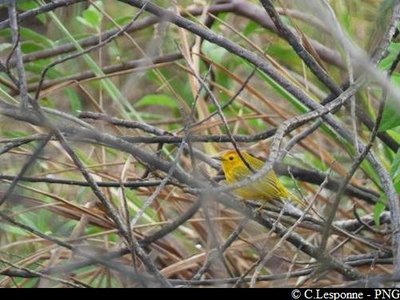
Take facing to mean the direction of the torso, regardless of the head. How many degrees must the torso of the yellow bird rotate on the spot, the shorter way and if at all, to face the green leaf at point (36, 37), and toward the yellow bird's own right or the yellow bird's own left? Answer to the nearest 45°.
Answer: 0° — it already faces it

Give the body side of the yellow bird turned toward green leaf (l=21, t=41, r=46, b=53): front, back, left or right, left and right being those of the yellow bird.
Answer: front

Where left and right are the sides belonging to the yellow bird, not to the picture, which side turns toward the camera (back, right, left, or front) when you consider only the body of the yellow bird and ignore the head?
left
